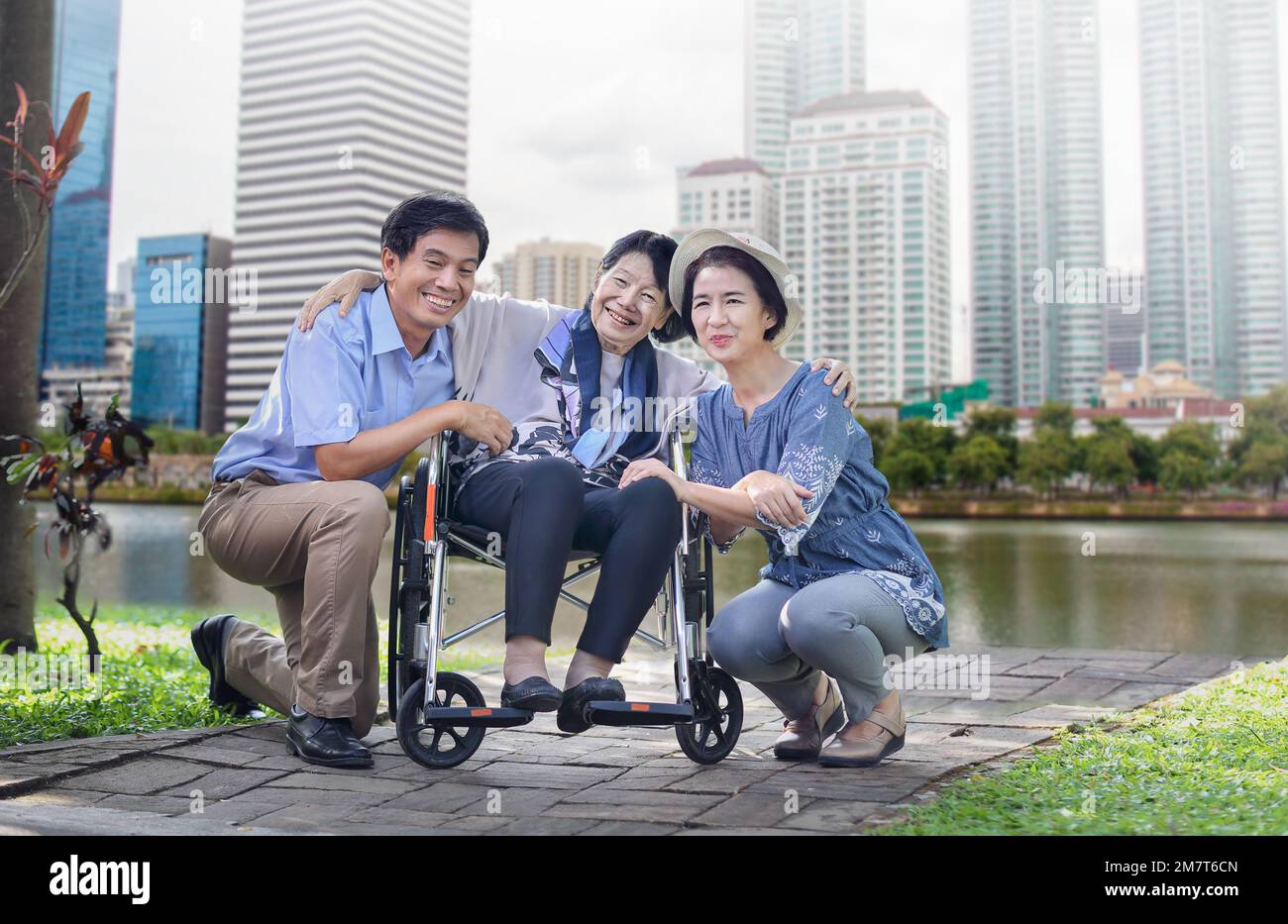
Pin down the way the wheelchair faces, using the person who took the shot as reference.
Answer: facing the viewer

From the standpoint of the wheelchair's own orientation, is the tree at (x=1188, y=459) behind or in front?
behind

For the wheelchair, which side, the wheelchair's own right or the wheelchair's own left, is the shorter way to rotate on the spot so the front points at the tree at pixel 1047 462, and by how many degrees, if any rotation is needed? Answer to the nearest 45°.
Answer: approximately 135° to the wheelchair's own left

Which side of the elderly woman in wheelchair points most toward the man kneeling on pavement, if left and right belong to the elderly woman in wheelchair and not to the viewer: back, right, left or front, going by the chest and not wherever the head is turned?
right

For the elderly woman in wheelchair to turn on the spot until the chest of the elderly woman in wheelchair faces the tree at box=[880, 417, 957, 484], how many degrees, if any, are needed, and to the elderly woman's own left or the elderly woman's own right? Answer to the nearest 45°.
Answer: approximately 180°

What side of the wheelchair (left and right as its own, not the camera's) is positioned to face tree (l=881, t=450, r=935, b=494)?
back

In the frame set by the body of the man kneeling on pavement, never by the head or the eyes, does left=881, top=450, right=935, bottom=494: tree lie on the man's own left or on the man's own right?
on the man's own left

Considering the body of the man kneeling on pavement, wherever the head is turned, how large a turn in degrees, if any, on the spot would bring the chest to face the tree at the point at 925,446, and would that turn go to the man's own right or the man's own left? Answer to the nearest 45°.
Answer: approximately 90° to the man's own left

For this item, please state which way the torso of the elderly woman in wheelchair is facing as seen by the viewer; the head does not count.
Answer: toward the camera

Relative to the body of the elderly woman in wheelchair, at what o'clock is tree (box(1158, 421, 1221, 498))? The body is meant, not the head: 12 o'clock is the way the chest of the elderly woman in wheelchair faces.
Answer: The tree is roughly at 7 o'clock from the elderly woman in wheelchair.

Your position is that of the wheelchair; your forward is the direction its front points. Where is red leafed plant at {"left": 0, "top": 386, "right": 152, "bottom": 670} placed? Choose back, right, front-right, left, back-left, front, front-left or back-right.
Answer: back-right

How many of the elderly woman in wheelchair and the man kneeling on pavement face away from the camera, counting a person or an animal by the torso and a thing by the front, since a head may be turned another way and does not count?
0

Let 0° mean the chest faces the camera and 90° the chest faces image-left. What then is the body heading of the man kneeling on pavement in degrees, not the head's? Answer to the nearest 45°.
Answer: approximately 315°

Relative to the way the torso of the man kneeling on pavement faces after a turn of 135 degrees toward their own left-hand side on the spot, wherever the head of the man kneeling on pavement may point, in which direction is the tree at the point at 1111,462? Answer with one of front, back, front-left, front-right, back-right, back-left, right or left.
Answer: front-right

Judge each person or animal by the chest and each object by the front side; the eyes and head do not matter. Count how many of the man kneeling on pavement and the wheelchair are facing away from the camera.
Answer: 0
